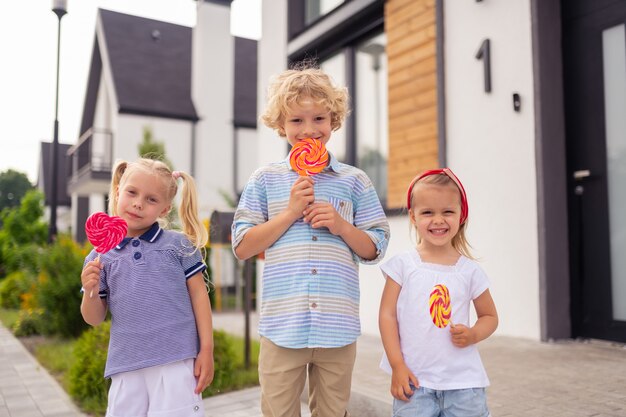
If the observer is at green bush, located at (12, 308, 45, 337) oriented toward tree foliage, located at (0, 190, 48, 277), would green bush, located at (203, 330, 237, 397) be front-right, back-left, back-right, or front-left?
back-right

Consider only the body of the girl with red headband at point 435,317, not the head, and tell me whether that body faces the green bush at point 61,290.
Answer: no

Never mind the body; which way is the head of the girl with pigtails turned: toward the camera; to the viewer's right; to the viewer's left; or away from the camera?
toward the camera

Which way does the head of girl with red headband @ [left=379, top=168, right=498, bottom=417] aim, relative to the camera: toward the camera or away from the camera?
toward the camera

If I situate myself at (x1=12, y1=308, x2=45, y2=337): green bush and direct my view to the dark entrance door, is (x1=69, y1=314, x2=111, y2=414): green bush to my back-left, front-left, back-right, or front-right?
front-right

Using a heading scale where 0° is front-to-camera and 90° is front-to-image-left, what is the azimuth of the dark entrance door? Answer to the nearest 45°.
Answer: approximately 45°

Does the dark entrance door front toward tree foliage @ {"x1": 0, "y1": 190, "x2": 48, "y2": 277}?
no

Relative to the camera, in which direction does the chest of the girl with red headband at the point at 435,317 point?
toward the camera
